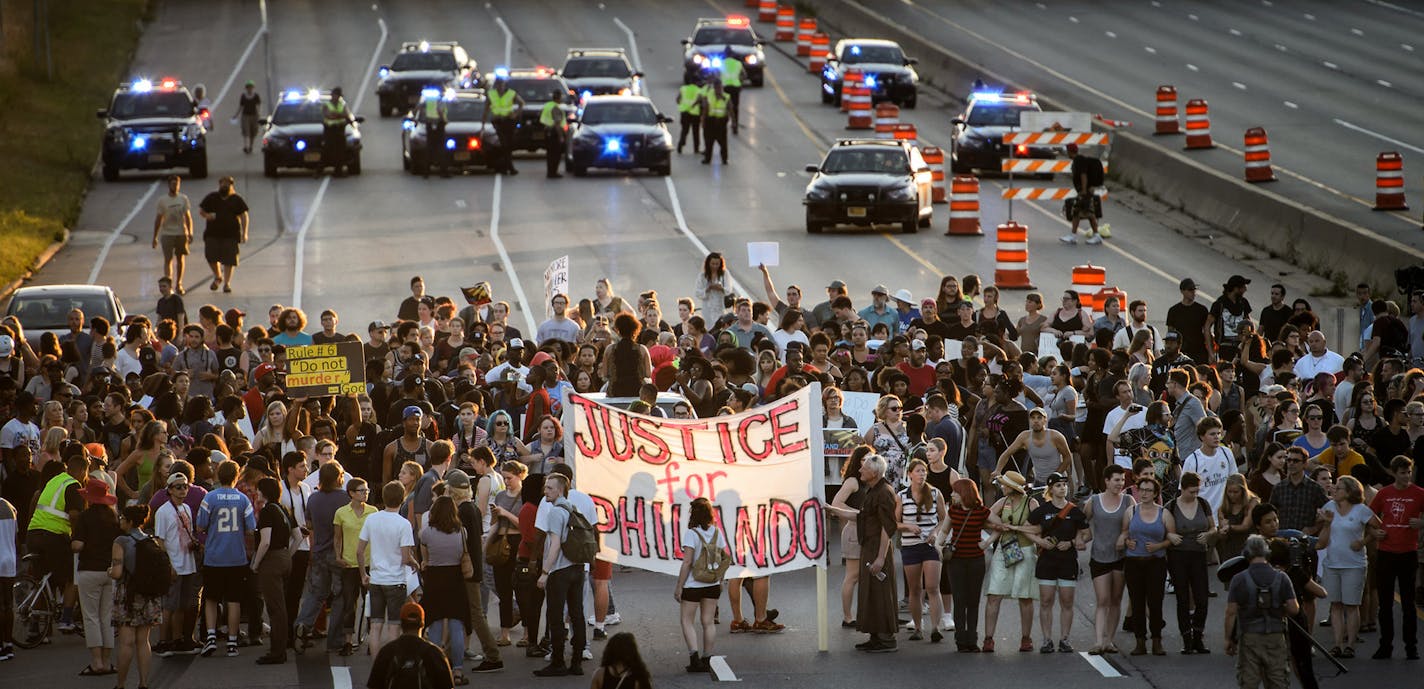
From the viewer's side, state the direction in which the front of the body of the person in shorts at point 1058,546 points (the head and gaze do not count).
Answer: toward the camera

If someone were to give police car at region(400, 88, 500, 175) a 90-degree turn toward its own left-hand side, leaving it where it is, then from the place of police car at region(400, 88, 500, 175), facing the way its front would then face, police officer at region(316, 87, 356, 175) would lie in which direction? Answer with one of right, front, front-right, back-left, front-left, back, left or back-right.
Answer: back

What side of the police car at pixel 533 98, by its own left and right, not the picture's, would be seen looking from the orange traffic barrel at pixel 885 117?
left

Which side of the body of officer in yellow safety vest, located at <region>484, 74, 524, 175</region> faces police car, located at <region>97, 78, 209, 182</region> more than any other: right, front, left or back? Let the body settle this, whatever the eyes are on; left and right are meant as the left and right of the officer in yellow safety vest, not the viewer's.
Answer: right

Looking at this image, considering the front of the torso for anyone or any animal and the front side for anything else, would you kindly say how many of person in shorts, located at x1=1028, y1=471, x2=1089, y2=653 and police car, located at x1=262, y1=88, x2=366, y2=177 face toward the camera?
2

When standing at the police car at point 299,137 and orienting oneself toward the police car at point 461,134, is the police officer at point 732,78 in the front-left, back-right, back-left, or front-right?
front-left

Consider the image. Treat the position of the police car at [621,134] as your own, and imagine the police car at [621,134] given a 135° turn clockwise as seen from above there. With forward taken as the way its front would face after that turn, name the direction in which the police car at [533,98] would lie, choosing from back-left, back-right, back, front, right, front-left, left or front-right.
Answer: front

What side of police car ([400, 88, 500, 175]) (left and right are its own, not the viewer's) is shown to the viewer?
front

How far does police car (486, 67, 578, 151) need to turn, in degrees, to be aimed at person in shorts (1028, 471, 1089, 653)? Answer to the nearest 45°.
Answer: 0° — it already faces them

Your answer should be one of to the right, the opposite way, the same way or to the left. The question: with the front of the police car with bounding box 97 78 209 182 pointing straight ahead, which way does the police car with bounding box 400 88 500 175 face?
the same way

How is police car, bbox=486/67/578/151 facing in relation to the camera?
toward the camera

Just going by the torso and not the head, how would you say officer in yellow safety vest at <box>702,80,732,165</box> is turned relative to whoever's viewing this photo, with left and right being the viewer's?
facing the viewer

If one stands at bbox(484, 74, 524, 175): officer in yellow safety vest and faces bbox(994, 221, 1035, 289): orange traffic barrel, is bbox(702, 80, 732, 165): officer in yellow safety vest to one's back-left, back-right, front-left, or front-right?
front-left

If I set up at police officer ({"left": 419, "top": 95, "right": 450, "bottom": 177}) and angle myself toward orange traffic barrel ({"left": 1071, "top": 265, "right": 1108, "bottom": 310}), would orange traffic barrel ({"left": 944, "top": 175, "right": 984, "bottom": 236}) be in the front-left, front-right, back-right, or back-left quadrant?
front-left

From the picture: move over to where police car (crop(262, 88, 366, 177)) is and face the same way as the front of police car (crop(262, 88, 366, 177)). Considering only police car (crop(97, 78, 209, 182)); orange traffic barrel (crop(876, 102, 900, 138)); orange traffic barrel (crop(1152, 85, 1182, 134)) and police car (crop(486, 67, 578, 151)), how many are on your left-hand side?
3

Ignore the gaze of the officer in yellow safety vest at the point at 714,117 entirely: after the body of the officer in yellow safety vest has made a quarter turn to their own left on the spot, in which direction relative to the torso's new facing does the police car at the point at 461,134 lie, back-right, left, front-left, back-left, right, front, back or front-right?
back

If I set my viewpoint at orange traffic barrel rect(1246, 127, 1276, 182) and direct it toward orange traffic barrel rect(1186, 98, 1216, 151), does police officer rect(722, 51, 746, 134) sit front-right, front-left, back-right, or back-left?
front-left

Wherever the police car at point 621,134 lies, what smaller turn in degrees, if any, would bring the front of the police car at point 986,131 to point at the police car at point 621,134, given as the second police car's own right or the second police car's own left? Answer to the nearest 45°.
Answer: approximately 90° to the second police car's own right

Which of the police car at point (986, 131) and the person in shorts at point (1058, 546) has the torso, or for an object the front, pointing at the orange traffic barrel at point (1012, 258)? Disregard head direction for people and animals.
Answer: the police car

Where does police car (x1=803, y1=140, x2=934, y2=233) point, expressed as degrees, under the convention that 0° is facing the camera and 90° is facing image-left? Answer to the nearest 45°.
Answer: approximately 0°

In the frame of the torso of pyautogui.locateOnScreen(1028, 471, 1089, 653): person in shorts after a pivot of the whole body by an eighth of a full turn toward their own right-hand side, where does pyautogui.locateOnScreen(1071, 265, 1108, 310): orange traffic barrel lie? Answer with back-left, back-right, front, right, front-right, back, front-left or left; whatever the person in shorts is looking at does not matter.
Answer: back-right
